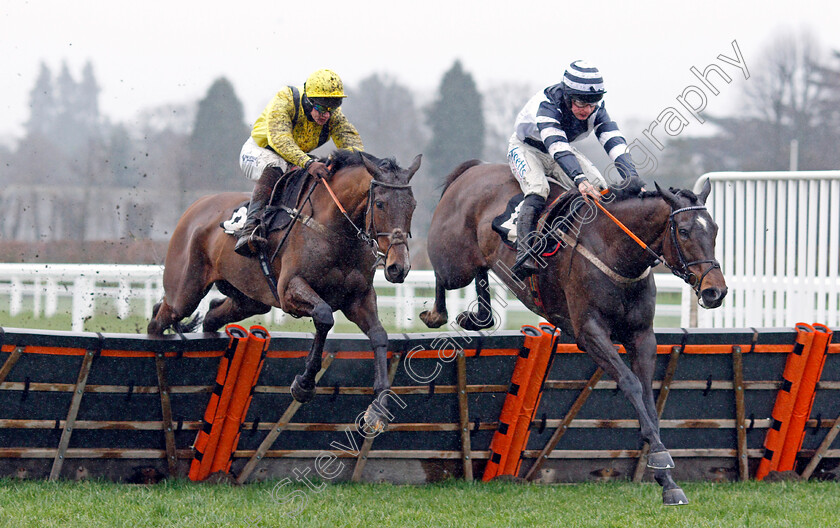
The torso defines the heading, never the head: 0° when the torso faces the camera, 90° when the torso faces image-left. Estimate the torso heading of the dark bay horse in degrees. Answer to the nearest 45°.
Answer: approximately 315°

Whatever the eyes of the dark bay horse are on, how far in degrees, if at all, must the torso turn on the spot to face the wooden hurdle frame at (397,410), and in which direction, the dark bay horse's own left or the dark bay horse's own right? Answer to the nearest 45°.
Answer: approximately 135° to the dark bay horse's own right

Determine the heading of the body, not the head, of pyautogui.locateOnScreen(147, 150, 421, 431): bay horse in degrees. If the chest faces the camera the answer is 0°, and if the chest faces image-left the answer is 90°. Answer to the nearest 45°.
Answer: approximately 315°

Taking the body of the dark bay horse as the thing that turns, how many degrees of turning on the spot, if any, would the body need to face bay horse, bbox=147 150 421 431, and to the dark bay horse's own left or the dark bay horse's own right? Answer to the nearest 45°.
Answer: approximately 135° to the dark bay horse's own right

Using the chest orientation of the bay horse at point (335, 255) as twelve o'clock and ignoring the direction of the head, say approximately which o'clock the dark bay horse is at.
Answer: The dark bay horse is roughly at 11 o'clock from the bay horse.
